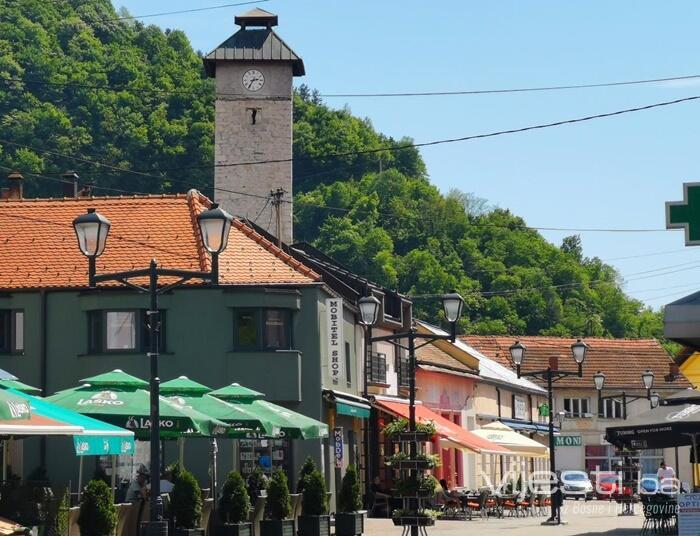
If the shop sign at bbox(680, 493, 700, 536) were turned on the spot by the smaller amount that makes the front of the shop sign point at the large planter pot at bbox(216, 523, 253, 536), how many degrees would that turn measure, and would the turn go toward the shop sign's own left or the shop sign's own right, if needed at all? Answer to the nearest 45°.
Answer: approximately 90° to the shop sign's own right

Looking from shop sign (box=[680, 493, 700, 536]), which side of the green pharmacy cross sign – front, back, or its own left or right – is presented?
back

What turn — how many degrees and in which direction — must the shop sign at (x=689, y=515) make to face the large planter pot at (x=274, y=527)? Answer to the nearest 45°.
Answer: approximately 135° to its right

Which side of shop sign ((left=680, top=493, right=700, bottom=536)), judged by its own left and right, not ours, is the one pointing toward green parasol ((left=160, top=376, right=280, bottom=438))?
right

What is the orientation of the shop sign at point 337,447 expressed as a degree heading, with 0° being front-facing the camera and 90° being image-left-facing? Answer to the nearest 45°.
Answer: approximately 0°

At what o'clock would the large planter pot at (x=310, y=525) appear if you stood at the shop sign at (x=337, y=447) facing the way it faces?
The large planter pot is roughly at 12 o'clock from the shop sign.

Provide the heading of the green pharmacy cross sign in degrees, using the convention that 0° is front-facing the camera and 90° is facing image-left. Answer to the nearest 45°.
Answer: approximately 0°
